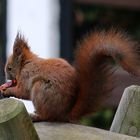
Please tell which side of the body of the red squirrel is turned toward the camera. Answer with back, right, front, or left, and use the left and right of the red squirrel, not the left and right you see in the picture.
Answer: left
